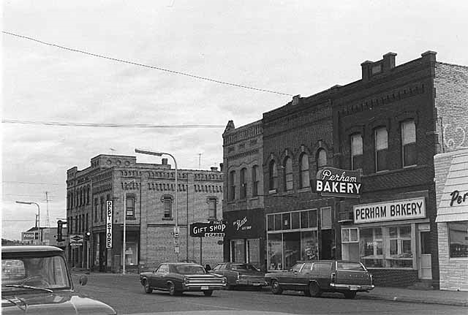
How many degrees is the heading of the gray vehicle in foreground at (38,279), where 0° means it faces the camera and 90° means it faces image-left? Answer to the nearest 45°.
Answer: approximately 315°

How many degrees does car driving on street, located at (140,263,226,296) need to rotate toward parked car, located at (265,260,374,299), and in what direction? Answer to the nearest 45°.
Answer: approximately 180°

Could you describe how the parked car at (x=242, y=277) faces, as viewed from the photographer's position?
facing away from the viewer and to the left of the viewer

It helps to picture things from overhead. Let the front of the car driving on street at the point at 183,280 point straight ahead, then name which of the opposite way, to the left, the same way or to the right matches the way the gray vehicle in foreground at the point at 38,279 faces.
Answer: the opposite way

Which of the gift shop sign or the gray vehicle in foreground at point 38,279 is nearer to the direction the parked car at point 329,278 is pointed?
the gift shop sign

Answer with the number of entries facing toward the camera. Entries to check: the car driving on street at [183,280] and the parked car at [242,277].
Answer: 0

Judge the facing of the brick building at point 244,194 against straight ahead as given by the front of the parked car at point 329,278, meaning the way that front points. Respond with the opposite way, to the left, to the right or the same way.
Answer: to the left

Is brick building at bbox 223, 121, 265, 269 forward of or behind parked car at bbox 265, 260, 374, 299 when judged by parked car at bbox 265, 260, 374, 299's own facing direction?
forward

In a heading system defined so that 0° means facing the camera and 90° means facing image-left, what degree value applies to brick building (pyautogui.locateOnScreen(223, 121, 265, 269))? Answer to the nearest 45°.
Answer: approximately 45°

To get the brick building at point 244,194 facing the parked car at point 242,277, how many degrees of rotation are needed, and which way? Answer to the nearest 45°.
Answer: approximately 45° to its left

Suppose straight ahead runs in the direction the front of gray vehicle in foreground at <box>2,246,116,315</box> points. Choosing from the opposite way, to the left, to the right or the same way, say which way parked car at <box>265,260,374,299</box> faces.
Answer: the opposite way

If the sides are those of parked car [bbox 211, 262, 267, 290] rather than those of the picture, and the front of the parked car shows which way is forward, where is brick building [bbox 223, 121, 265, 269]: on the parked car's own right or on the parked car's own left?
on the parked car's own right
